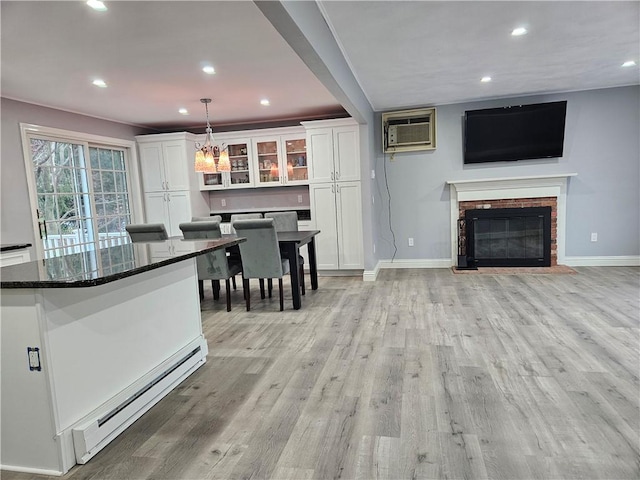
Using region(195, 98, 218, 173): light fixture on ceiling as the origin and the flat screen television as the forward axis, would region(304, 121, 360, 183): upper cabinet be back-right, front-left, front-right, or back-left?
front-left

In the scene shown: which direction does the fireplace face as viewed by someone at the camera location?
facing the viewer

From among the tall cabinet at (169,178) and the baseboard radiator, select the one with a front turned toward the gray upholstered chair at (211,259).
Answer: the tall cabinet

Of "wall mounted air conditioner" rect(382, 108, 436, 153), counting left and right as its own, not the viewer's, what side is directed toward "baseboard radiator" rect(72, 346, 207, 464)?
front

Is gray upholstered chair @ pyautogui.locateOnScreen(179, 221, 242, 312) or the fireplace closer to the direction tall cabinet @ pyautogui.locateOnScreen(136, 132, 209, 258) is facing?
the gray upholstered chair

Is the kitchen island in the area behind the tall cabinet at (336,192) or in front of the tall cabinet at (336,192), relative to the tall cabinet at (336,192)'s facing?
in front

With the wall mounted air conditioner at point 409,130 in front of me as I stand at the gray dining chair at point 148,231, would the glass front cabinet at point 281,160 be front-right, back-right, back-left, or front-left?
front-left

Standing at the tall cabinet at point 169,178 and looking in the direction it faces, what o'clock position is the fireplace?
The fireplace is roughly at 10 o'clock from the tall cabinet.

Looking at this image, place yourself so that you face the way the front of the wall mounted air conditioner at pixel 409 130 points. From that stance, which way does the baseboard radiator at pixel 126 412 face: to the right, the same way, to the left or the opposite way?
to the left

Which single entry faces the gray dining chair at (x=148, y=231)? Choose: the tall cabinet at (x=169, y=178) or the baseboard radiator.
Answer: the tall cabinet

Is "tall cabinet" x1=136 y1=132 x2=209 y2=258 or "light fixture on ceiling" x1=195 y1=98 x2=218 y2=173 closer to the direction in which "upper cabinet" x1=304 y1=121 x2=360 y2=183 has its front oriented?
the light fixture on ceiling

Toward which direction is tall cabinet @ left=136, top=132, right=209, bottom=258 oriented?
toward the camera

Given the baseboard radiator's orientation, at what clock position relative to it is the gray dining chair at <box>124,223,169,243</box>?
The gray dining chair is roughly at 8 o'clock from the baseboard radiator.

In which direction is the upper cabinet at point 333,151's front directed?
toward the camera

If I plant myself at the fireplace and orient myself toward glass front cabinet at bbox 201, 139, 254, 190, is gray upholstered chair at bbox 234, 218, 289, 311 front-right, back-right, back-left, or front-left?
front-left

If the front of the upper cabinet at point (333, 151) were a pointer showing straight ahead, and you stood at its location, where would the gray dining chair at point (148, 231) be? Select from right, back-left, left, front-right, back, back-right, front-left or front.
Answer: front-right

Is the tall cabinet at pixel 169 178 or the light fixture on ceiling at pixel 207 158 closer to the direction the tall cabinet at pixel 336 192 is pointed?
the light fixture on ceiling

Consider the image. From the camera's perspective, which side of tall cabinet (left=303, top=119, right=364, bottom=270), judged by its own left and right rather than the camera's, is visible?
front

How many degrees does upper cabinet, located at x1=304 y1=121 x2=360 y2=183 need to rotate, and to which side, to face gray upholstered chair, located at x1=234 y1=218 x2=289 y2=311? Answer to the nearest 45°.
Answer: approximately 45° to its right

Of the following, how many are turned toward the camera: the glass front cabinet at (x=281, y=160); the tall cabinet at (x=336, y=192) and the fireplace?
3
